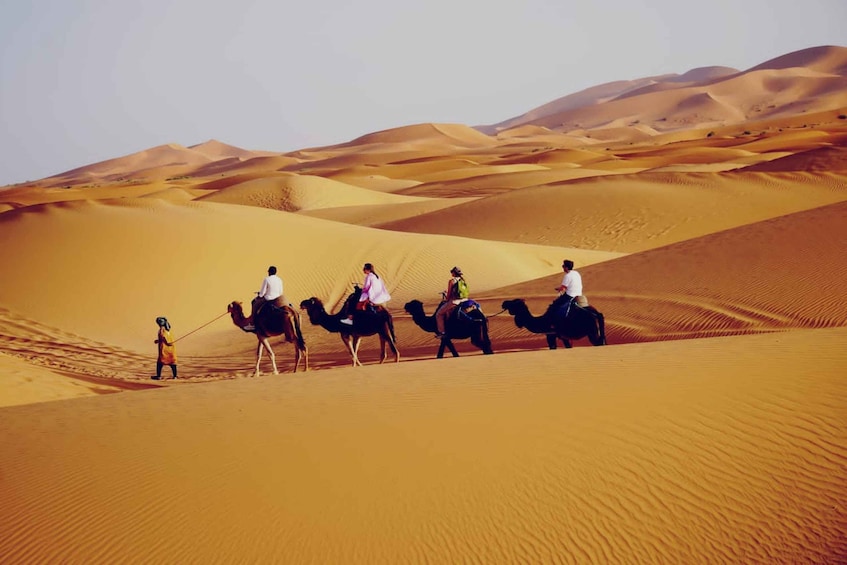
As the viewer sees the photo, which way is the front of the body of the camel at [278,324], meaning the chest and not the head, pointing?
to the viewer's left

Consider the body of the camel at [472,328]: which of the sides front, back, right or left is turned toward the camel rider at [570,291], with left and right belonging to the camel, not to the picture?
back

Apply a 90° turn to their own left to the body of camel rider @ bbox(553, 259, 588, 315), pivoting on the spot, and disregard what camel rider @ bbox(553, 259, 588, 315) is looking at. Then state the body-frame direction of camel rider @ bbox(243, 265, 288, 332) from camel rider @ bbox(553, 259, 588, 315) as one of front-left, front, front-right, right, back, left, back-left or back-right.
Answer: right

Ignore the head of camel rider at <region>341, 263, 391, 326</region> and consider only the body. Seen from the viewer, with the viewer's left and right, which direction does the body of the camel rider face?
facing to the left of the viewer

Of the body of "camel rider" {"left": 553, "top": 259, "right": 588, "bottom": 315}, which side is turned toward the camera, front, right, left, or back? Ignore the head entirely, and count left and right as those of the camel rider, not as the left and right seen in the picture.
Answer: left

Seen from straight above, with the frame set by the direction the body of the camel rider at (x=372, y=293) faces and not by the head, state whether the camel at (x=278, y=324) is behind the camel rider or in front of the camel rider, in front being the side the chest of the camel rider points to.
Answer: in front

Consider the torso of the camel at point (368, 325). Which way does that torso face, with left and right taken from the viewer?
facing to the left of the viewer

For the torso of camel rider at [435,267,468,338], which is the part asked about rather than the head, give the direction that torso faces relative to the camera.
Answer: to the viewer's left

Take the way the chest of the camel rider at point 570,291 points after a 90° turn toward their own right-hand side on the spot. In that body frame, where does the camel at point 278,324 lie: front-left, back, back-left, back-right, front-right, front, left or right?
left

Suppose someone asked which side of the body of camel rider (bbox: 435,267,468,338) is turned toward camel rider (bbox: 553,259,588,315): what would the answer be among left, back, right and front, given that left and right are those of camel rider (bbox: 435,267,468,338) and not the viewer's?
back
